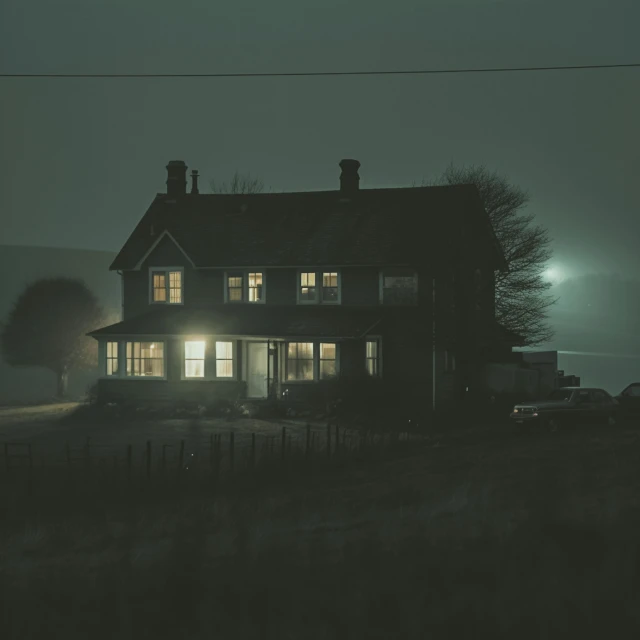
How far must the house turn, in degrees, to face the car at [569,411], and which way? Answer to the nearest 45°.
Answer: approximately 45° to its left

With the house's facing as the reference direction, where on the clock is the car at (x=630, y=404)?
The car is roughly at 10 o'clock from the house.

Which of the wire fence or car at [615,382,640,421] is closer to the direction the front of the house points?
the wire fence

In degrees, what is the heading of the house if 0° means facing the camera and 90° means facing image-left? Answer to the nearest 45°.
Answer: approximately 0°

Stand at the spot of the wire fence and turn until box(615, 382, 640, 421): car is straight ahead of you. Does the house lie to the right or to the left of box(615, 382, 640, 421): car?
left

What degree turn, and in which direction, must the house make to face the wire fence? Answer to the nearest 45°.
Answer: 0° — it already faces it

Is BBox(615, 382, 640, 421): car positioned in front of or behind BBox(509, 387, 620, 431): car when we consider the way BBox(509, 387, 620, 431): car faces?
behind
